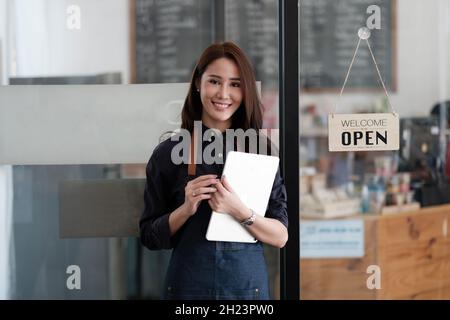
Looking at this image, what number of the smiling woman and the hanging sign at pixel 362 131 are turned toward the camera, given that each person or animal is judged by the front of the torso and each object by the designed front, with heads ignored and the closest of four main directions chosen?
2

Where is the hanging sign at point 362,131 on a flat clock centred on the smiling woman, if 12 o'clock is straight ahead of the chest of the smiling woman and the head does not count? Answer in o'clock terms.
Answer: The hanging sign is roughly at 8 o'clock from the smiling woman.

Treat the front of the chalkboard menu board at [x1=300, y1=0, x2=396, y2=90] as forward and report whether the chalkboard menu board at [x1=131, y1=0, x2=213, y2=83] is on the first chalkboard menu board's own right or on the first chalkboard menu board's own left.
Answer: on the first chalkboard menu board's own right

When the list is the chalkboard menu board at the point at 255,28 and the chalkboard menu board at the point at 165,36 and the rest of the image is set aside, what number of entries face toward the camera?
2
